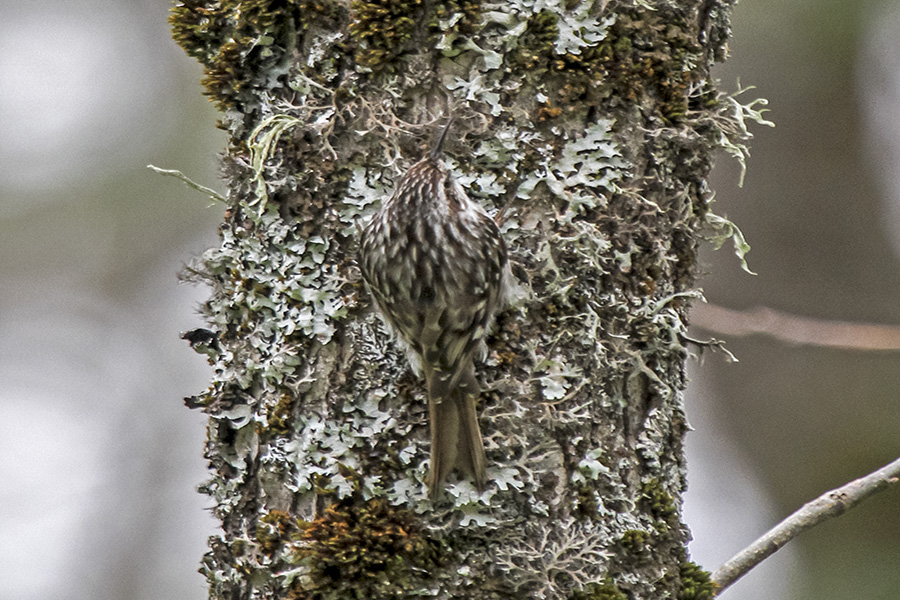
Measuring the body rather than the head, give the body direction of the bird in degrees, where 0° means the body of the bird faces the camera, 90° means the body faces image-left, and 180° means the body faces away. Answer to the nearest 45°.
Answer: approximately 180°

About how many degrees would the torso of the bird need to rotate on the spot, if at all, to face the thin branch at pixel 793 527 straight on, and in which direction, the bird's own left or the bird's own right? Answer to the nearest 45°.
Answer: approximately 45° to the bird's own right

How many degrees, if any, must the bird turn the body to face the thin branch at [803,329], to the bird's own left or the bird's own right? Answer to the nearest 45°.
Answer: approximately 45° to the bird's own right
